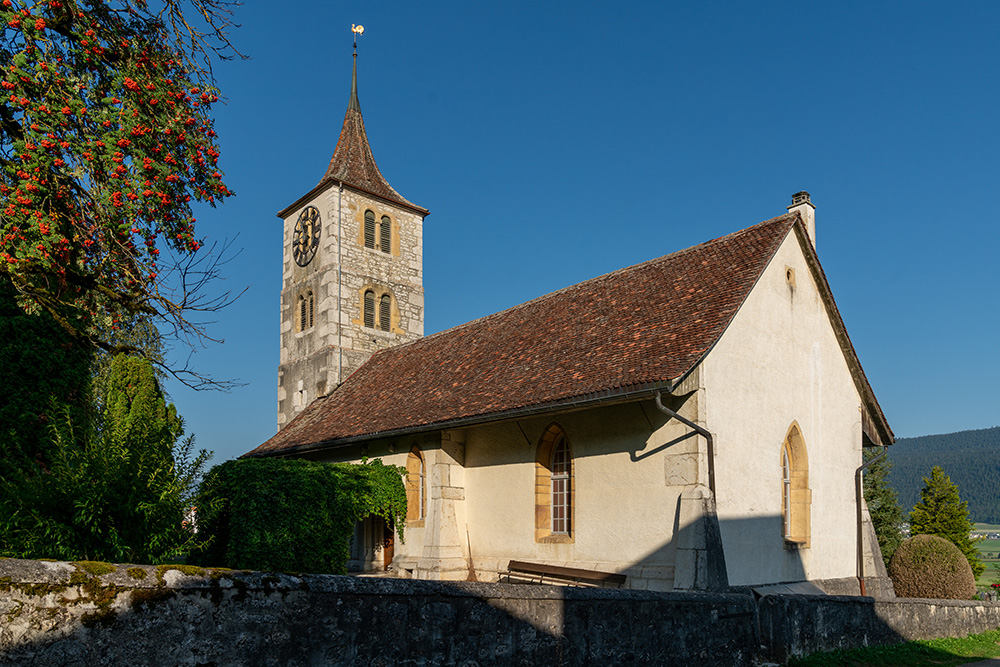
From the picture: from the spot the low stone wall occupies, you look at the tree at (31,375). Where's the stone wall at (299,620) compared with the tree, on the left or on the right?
left

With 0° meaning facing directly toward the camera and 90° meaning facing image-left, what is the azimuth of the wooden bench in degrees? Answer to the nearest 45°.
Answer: approximately 45°

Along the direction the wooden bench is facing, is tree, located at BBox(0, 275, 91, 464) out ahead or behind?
ahead

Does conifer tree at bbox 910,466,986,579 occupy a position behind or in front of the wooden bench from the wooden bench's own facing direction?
behind

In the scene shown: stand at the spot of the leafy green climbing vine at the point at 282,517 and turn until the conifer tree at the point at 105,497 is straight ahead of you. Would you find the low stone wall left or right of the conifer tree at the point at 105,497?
left
